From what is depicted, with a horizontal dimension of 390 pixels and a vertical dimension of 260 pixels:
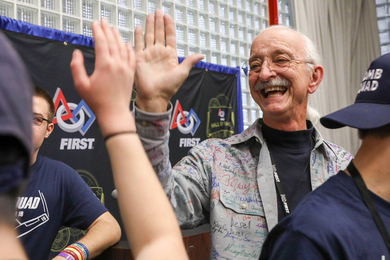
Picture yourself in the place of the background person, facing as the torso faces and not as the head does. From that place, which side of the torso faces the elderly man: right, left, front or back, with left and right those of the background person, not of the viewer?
left

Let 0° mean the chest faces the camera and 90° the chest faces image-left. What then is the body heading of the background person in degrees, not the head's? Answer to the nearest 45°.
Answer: approximately 45°

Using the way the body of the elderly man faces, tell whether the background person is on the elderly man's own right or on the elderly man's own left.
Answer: on the elderly man's own right

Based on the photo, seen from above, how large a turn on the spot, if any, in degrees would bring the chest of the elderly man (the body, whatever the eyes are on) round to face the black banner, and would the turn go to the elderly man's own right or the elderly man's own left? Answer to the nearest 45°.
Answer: approximately 135° to the elderly man's own right

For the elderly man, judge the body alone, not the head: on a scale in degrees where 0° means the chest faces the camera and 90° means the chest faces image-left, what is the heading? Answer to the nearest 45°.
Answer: approximately 0°

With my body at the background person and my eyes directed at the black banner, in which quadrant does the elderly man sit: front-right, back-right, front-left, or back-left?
back-right
